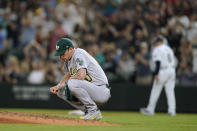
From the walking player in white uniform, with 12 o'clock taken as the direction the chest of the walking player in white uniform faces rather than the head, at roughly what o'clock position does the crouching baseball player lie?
The crouching baseball player is roughly at 8 o'clock from the walking player in white uniform.

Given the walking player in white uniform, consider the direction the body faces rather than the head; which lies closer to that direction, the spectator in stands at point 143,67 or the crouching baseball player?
the spectator in stands

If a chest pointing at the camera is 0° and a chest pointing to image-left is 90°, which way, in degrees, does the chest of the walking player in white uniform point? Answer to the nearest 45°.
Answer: approximately 135°
